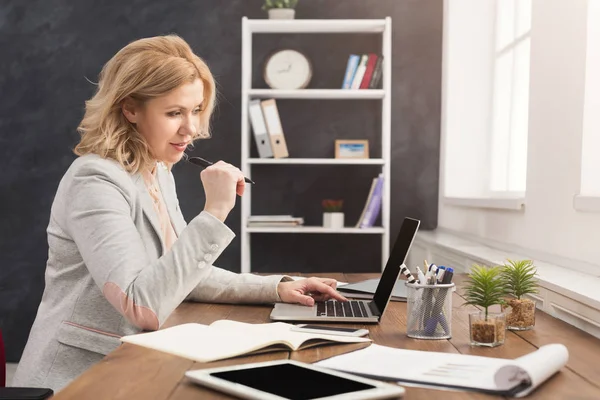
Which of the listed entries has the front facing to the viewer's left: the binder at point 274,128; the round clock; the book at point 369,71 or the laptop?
the laptop

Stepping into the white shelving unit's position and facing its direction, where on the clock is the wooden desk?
The wooden desk is roughly at 12 o'clock from the white shelving unit.

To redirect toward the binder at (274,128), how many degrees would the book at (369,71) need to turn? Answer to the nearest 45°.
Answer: approximately 90° to its right

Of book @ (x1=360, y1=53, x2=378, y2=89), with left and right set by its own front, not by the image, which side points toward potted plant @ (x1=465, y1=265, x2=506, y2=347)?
front

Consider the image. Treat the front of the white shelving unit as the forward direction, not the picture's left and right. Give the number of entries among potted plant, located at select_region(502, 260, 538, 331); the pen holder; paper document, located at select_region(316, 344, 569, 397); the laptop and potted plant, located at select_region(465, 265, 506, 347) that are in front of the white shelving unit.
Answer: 5

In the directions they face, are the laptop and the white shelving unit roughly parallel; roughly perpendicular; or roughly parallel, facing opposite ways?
roughly perpendicular

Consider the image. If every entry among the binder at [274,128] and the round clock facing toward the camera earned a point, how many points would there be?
2

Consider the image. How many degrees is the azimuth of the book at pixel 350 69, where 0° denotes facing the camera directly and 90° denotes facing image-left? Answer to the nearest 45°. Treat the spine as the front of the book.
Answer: approximately 0°

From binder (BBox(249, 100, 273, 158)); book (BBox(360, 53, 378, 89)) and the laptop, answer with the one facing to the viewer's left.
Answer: the laptop

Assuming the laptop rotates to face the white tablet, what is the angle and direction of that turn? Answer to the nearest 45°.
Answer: approximately 90° to its left

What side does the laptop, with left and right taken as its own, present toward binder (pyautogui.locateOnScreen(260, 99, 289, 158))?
right

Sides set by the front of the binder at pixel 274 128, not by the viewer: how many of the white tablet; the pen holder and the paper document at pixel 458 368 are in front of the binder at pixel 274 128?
3

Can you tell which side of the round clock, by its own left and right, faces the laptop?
front

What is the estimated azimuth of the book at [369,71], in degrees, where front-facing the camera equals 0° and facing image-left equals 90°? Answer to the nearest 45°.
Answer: approximately 0°
